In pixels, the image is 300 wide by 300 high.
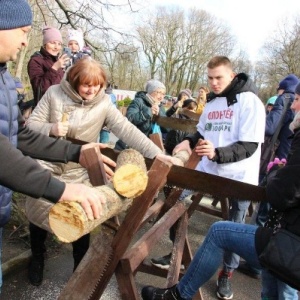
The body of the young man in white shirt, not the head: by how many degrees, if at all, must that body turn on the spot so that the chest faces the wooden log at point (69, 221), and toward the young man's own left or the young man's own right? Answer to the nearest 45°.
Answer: approximately 45° to the young man's own left

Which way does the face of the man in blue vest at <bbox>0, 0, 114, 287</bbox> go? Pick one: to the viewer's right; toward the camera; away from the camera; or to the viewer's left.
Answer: to the viewer's right

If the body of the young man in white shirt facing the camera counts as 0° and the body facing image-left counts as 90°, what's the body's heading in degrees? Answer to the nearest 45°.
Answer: approximately 45°

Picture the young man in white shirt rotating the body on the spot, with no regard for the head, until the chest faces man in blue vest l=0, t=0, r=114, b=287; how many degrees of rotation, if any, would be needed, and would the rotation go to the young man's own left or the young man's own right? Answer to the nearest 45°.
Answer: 0° — they already face them

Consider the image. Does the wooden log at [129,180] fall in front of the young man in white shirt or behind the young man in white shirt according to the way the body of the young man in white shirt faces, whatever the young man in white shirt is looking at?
in front
